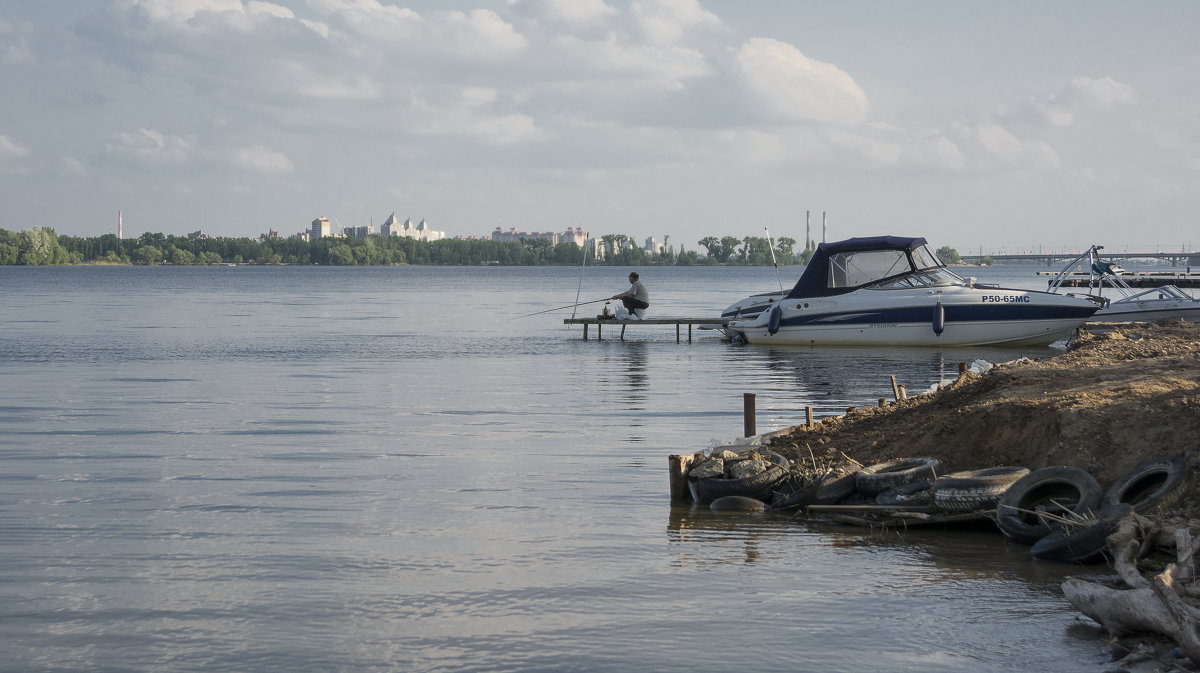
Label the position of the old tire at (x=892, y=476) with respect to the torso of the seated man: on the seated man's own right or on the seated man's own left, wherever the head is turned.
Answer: on the seated man's own left

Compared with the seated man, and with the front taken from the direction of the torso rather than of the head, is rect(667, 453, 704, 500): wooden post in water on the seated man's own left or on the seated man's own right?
on the seated man's own left

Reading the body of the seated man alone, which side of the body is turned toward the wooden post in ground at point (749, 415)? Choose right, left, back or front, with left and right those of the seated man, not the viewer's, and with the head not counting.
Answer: left

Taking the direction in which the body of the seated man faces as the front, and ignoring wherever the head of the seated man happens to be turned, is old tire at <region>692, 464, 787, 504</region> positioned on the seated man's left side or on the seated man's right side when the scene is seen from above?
on the seated man's left side

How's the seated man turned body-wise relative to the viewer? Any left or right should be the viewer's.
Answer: facing to the left of the viewer

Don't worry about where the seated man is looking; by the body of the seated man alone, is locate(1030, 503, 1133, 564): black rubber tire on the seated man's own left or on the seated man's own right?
on the seated man's own left

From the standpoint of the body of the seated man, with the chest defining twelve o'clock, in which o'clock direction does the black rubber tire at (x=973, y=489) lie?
The black rubber tire is roughly at 9 o'clock from the seated man.

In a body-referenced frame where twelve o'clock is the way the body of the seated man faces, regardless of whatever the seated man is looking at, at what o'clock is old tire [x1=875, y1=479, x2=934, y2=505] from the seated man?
The old tire is roughly at 9 o'clock from the seated man.
